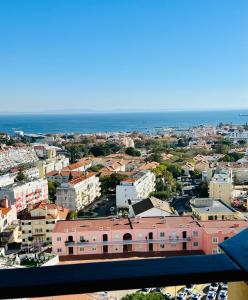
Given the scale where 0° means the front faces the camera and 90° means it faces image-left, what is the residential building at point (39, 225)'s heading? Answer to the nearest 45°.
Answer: approximately 0°

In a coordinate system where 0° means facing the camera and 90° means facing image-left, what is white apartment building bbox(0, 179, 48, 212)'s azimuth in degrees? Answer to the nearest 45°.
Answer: approximately 315°

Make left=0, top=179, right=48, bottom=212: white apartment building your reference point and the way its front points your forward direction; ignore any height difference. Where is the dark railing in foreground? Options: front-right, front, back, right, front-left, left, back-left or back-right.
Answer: front-right

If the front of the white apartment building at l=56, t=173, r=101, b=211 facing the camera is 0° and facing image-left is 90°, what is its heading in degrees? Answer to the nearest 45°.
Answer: approximately 315°

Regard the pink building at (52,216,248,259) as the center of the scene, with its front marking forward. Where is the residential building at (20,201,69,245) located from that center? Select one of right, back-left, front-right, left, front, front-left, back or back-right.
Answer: back-right

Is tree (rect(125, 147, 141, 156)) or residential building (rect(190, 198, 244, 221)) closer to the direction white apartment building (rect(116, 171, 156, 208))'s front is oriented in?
the residential building

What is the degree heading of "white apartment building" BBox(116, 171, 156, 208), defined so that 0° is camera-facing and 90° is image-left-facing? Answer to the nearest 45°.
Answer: approximately 315°

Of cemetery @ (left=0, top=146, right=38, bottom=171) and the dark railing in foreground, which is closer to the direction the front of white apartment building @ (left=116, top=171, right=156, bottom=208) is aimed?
the dark railing in foreground

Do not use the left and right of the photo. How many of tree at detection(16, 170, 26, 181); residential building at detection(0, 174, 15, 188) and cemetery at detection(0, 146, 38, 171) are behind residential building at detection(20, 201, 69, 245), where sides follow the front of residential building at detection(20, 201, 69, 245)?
3

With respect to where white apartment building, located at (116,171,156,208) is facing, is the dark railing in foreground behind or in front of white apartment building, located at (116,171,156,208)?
in front

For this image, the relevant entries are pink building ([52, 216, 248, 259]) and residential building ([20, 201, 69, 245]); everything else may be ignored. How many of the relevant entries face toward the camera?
2

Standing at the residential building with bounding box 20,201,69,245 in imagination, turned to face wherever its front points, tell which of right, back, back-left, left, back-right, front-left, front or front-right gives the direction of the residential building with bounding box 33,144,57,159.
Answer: back
